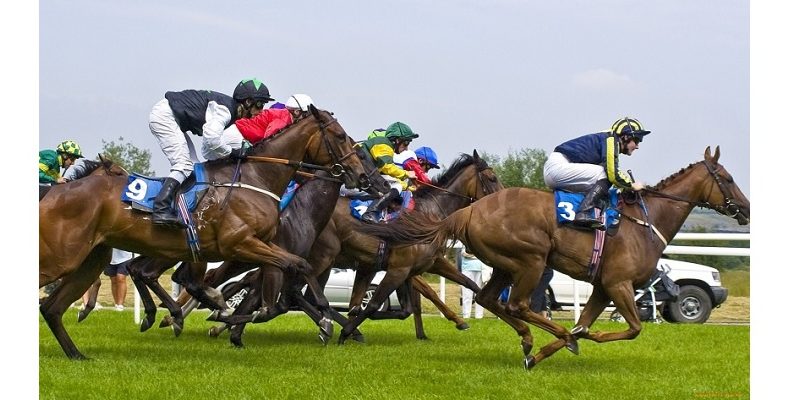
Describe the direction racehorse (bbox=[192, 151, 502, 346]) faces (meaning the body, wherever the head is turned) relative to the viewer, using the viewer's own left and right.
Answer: facing to the right of the viewer

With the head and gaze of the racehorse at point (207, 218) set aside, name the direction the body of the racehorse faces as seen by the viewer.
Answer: to the viewer's right

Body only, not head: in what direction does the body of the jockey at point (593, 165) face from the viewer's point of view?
to the viewer's right

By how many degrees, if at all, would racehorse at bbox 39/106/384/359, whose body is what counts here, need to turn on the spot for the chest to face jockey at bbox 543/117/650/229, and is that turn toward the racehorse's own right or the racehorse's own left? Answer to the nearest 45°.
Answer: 0° — it already faces them

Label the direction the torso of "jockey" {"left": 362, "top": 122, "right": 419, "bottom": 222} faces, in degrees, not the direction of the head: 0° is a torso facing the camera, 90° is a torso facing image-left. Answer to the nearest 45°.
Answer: approximately 270°

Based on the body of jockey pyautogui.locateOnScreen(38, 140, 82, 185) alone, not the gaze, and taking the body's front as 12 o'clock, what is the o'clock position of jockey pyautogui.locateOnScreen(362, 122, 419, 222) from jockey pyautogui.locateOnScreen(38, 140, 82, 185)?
jockey pyautogui.locateOnScreen(362, 122, 419, 222) is roughly at 1 o'clock from jockey pyautogui.locateOnScreen(38, 140, 82, 185).
